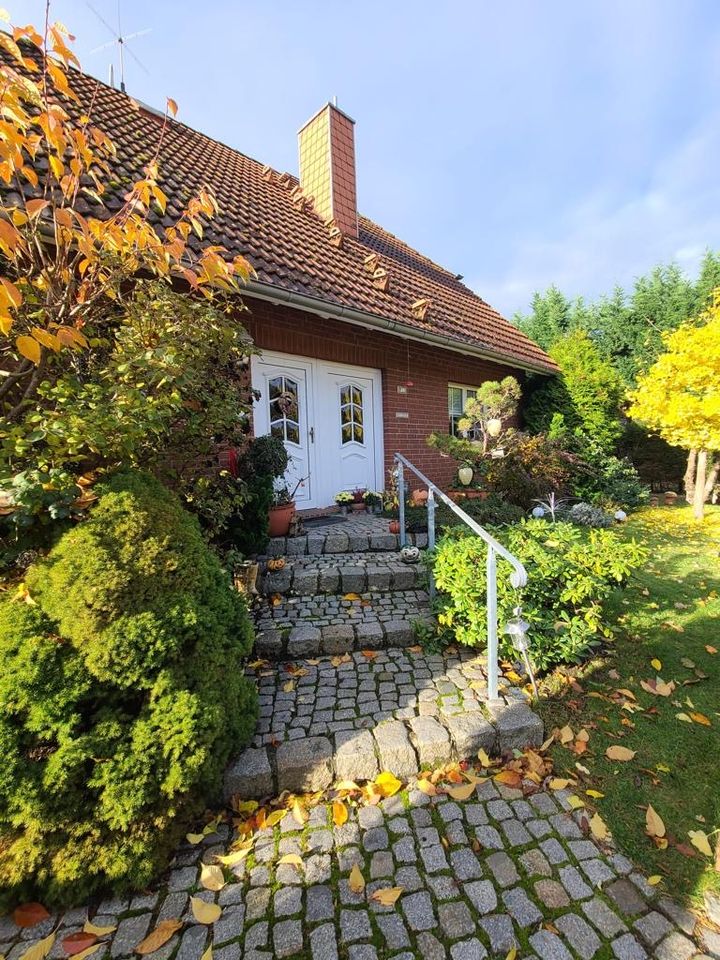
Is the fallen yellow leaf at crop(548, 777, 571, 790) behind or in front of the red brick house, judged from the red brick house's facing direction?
in front

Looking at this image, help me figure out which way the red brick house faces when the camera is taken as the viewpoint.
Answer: facing the viewer and to the right of the viewer

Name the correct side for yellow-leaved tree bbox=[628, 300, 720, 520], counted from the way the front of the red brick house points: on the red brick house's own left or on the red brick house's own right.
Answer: on the red brick house's own left

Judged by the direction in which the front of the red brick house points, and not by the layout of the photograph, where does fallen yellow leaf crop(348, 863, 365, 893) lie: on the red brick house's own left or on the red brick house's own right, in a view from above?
on the red brick house's own right

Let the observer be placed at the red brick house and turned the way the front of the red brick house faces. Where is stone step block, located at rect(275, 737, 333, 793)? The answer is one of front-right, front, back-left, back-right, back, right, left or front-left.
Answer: front-right

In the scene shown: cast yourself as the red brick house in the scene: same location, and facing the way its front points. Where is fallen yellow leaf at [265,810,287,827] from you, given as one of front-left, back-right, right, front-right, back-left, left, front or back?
front-right

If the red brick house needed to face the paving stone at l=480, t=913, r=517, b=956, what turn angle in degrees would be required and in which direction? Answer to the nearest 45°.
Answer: approximately 45° to its right

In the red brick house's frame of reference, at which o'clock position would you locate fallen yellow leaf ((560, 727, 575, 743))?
The fallen yellow leaf is roughly at 1 o'clock from the red brick house.

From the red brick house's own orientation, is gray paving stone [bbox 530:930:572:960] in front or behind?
in front
